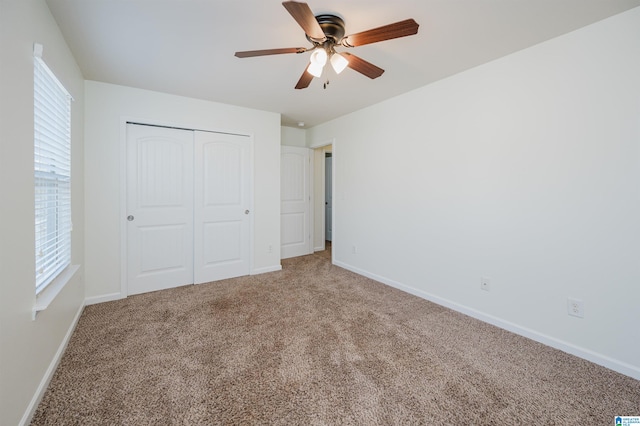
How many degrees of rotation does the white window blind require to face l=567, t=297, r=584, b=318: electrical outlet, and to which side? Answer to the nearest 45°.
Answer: approximately 45° to its right

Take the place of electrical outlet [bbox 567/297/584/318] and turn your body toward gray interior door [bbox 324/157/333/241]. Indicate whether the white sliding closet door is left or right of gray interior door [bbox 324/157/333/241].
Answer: left

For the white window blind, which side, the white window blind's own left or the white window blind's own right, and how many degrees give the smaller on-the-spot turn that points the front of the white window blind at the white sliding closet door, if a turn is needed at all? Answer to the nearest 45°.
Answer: approximately 45° to the white window blind's own left

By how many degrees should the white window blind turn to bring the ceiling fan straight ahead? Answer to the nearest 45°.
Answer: approximately 45° to its right

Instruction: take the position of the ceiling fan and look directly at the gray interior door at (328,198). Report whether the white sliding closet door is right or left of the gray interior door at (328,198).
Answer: left

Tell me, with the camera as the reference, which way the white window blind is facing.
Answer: facing to the right of the viewer
